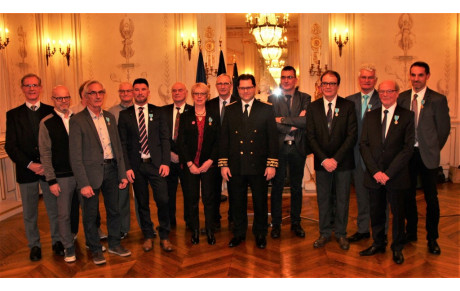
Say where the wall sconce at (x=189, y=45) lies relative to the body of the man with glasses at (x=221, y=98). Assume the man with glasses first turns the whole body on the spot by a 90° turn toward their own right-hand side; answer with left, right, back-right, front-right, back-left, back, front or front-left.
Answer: right

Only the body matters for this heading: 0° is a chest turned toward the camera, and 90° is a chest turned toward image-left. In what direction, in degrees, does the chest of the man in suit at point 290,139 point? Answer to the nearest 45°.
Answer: approximately 0°

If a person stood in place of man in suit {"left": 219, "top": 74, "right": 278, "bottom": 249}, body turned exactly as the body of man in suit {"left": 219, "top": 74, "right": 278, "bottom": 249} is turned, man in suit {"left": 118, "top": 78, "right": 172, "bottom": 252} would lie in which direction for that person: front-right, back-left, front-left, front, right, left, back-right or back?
right

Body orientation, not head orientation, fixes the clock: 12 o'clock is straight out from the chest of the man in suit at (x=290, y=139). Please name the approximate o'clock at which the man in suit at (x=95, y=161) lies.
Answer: the man in suit at (x=95, y=161) is roughly at 2 o'clock from the man in suit at (x=290, y=139).

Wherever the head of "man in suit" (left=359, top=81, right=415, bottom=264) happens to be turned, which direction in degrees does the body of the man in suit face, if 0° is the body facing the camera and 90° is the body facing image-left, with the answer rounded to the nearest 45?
approximately 0°

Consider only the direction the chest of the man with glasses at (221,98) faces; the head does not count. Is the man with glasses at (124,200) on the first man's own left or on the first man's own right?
on the first man's own right
